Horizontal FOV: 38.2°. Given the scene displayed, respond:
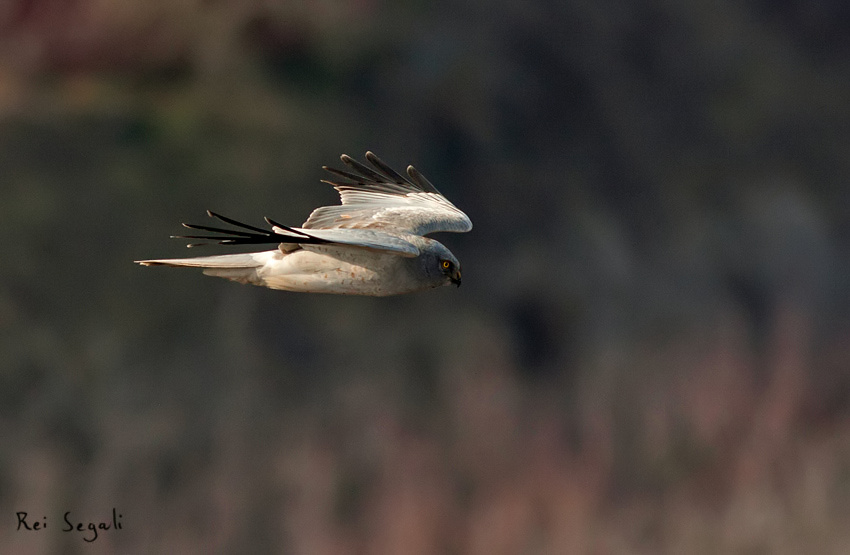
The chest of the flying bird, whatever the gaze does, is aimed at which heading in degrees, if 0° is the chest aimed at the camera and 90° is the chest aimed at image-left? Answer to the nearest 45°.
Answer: approximately 270°
